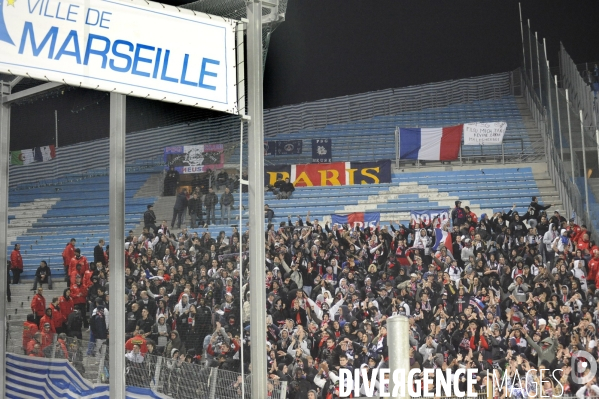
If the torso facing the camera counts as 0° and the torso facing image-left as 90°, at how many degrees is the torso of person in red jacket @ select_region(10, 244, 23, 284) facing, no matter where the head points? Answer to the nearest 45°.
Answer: approximately 315°

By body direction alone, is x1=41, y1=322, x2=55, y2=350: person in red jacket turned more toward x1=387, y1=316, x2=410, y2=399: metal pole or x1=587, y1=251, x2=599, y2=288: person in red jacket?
the metal pole

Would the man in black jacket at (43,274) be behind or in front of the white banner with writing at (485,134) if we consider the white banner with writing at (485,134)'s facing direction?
in front

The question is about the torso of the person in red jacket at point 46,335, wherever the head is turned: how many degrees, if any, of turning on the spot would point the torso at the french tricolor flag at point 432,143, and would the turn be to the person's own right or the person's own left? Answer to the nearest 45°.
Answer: approximately 90° to the person's own left

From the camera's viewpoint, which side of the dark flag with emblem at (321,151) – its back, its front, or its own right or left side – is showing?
front

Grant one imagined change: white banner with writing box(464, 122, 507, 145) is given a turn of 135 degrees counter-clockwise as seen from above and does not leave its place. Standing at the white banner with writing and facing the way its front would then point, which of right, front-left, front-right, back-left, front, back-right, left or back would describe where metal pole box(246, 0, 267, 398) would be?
back-right

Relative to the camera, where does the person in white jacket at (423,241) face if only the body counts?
toward the camera
